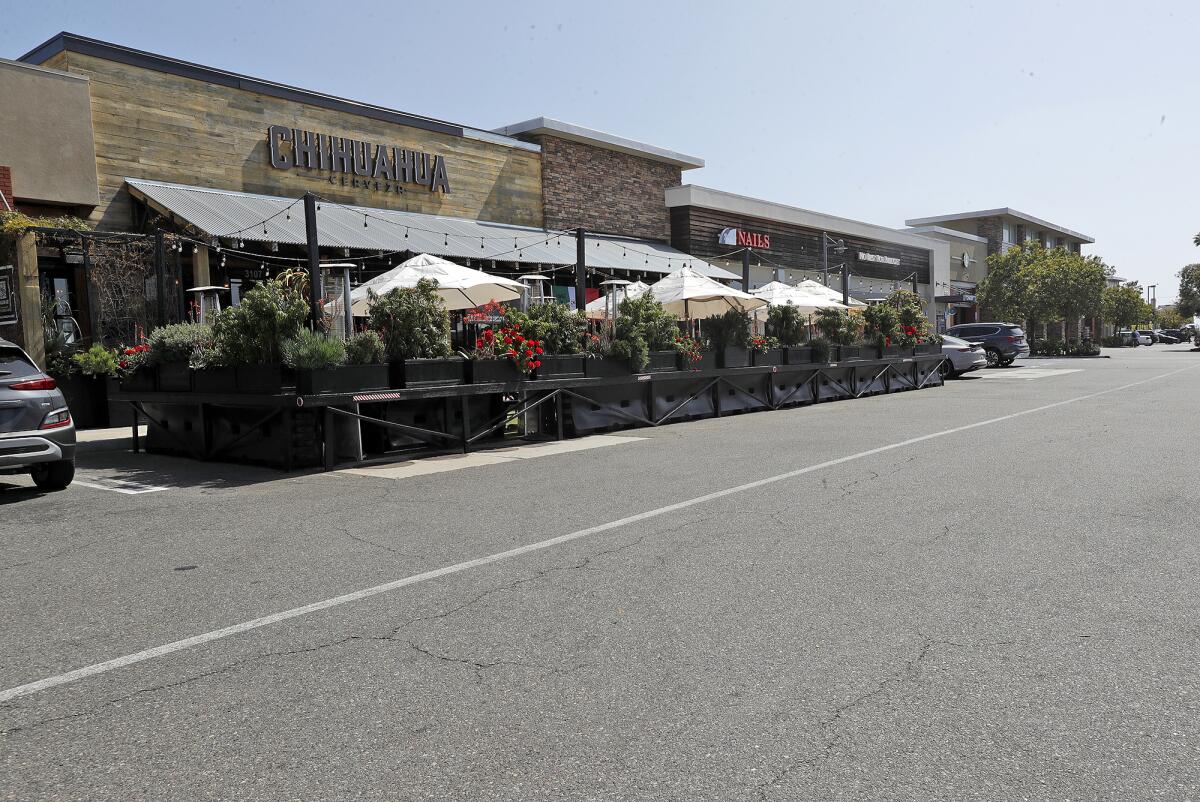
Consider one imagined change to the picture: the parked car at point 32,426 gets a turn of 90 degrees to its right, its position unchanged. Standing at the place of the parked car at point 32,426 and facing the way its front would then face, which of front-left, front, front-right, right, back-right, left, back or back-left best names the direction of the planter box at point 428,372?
front

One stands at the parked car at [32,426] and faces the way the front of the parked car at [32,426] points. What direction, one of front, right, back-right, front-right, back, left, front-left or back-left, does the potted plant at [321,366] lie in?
right

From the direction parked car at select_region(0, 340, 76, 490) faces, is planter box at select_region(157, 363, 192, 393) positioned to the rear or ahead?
ahead

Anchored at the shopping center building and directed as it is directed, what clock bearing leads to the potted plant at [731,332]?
The potted plant is roughly at 11 o'clock from the shopping center building.

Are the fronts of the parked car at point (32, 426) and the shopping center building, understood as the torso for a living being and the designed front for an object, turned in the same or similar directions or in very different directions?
very different directions

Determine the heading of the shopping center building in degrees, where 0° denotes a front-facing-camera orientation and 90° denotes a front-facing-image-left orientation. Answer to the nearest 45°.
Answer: approximately 315°

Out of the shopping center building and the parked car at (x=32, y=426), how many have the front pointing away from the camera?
1

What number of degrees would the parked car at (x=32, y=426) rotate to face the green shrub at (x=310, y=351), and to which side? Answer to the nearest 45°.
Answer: approximately 90° to its right

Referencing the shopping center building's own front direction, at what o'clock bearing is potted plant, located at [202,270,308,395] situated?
The potted plant is roughly at 1 o'clock from the shopping center building.

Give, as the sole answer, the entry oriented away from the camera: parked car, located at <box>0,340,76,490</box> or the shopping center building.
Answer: the parked car

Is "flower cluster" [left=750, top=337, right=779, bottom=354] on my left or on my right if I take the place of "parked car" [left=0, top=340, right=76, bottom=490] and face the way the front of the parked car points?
on my right

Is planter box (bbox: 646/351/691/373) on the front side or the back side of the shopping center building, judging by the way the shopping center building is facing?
on the front side

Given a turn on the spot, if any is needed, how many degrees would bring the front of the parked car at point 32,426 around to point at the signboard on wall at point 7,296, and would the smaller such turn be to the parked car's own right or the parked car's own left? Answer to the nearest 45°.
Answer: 0° — it already faces it

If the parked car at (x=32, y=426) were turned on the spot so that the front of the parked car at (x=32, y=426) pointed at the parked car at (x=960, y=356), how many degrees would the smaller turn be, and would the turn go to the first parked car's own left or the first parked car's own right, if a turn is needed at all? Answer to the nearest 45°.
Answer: approximately 90° to the first parked car's own right

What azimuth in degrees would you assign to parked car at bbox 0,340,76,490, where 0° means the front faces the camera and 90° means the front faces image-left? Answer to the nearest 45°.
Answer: approximately 180°
